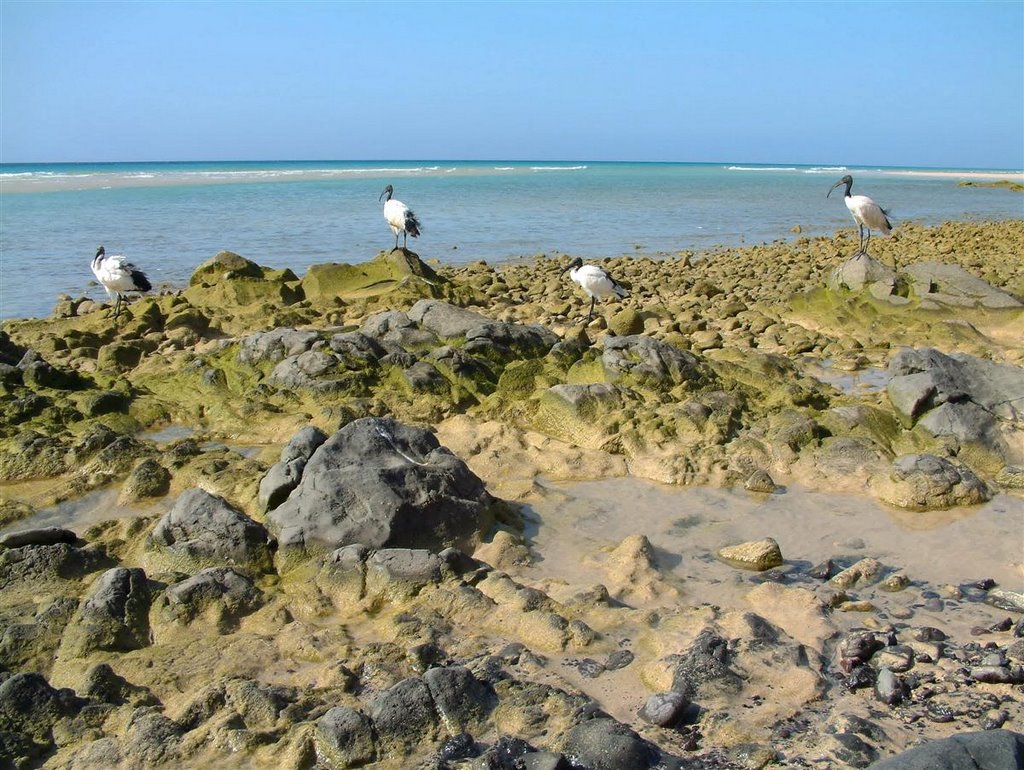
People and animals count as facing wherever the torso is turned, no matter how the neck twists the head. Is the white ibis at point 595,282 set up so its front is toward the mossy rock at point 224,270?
yes

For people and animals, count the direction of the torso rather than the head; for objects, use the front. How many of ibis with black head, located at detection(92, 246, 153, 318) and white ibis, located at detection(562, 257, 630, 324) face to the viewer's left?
2

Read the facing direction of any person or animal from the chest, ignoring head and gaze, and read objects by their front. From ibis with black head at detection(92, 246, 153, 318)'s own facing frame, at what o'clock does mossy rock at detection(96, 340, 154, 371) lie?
The mossy rock is roughly at 9 o'clock from the ibis with black head.

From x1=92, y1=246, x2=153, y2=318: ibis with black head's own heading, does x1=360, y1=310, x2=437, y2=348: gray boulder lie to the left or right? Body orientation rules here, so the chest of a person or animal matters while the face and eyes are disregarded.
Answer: on its left

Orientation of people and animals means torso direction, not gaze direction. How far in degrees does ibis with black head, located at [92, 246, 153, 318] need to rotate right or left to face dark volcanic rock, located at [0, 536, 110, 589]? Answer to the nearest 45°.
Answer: approximately 90° to its left

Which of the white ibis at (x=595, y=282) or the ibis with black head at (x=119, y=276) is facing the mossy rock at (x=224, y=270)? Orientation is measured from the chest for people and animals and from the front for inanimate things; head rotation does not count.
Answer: the white ibis

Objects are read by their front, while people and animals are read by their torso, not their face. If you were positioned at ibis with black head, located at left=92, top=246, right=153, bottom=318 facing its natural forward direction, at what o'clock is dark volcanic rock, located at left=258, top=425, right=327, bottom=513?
The dark volcanic rock is roughly at 9 o'clock from the ibis with black head.

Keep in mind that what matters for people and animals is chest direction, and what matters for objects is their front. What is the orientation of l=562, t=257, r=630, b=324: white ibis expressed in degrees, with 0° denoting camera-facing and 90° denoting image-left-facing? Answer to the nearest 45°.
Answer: approximately 90°

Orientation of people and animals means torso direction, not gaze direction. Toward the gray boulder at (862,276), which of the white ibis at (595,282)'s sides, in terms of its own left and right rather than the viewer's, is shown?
back

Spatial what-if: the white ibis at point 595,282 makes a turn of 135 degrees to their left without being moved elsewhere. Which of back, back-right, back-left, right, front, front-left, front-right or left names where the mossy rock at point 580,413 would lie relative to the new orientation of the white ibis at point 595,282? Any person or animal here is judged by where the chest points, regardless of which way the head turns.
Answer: front-right

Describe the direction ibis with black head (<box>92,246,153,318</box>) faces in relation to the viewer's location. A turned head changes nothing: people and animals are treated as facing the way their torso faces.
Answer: facing to the left of the viewer

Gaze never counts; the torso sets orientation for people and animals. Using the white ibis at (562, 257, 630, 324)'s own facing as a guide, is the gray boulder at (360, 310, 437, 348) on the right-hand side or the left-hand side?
on its left

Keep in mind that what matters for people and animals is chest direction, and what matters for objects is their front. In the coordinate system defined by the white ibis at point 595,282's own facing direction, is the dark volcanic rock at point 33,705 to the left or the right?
on its left
